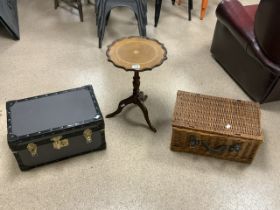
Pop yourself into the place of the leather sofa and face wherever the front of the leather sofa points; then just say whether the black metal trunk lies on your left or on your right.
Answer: on your left

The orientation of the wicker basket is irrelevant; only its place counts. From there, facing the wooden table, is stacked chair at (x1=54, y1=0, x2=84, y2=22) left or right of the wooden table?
right

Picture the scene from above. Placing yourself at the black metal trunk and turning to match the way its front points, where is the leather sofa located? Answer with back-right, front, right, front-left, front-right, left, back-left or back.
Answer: left

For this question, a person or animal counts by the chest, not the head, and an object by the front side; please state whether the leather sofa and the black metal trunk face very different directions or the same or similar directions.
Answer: very different directions

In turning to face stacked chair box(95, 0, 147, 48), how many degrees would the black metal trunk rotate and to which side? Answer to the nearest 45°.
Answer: approximately 135° to its left

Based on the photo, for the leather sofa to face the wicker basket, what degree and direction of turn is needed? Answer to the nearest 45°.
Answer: approximately 135° to its left

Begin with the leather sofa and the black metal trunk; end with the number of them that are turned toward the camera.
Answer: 1

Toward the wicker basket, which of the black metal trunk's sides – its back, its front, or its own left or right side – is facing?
left

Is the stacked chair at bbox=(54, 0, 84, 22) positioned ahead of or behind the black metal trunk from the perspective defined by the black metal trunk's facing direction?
behind

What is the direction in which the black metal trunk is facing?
toward the camera

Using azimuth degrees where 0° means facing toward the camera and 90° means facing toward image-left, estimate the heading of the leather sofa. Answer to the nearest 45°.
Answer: approximately 135°
